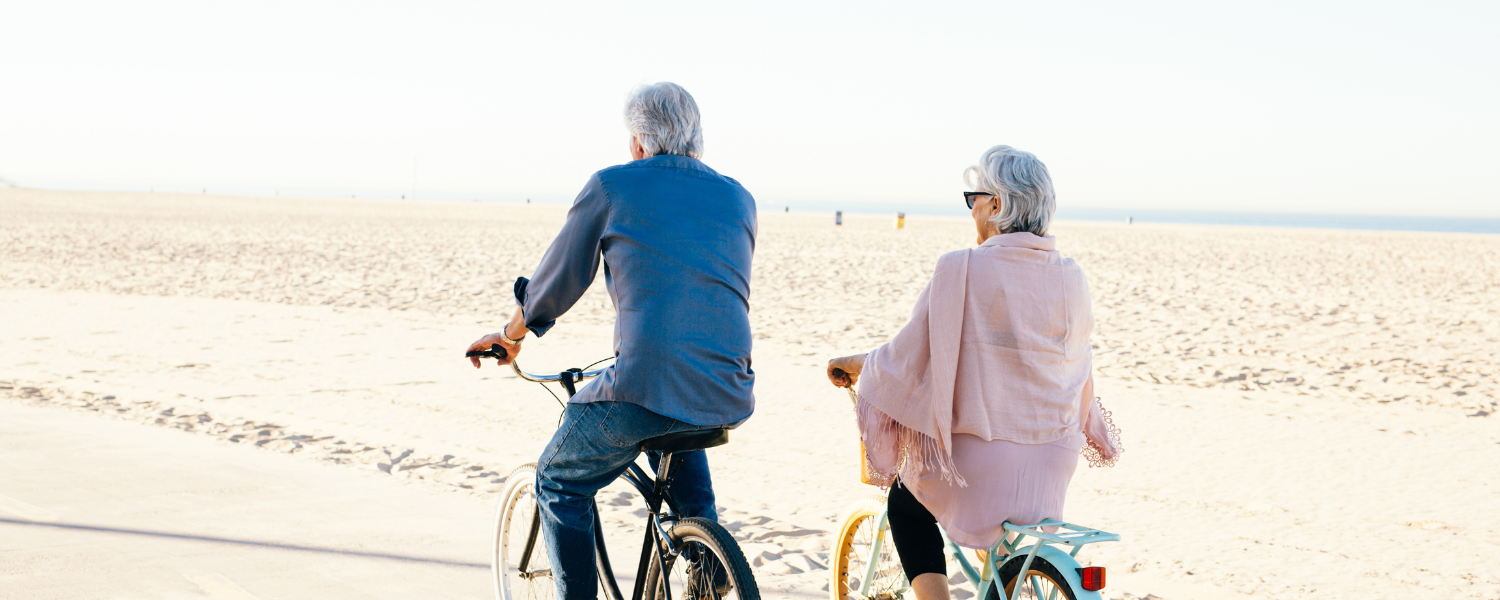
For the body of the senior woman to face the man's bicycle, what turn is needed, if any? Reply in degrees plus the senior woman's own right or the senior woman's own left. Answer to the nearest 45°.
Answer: approximately 45° to the senior woman's own left

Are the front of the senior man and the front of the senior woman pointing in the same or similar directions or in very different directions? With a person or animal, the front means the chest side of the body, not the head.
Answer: same or similar directions

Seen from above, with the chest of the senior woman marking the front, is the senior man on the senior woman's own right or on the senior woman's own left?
on the senior woman's own left

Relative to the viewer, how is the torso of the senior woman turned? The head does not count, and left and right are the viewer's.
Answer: facing away from the viewer and to the left of the viewer

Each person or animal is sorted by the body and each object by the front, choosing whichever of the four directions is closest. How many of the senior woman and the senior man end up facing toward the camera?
0

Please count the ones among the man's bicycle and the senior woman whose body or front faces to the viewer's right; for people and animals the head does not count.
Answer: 0

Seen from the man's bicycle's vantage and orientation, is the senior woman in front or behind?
behind

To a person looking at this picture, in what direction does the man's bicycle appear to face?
facing away from the viewer and to the left of the viewer

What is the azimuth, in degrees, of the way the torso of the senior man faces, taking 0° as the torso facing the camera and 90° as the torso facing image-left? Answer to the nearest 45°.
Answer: approximately 135°

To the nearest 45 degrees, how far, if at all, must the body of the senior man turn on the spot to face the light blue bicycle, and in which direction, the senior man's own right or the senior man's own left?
approximately 135° to the senior man's own right
